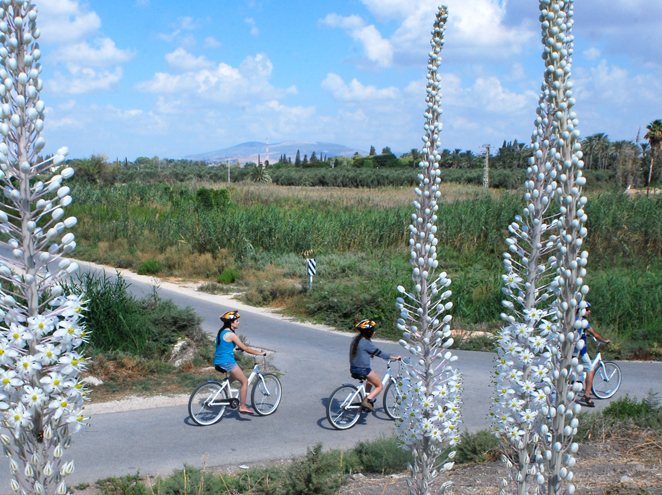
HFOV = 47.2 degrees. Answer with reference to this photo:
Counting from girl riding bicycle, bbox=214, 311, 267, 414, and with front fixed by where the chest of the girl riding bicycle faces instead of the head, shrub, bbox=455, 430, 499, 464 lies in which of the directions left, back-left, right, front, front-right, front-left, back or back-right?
front-right

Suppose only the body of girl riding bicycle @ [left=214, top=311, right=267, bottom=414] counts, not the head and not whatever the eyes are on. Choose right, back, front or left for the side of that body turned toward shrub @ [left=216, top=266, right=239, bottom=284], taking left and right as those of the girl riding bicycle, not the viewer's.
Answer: left

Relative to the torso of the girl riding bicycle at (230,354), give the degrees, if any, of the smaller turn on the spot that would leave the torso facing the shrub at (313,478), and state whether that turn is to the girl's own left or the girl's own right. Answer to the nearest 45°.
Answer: approximately 90° to the girl's own right

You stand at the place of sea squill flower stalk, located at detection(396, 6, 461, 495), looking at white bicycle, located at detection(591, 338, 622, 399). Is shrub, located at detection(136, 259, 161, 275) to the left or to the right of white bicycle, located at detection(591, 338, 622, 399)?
left

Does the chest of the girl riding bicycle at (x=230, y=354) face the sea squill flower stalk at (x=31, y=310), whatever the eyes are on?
no

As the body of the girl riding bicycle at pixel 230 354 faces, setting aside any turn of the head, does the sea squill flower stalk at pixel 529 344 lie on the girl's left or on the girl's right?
on the girl's right

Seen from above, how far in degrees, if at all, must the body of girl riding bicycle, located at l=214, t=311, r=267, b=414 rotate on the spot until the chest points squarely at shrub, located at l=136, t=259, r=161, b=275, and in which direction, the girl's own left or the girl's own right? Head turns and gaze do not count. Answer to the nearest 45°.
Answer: approximately 90° to the girl's own left

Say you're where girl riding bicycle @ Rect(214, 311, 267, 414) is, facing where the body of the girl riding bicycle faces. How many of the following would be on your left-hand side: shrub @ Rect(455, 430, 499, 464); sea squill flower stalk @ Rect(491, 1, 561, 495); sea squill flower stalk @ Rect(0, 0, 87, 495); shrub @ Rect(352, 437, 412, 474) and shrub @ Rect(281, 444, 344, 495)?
0

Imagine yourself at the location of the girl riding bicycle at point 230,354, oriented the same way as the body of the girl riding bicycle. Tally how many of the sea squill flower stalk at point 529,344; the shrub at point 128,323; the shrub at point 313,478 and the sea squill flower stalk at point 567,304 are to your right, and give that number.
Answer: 3

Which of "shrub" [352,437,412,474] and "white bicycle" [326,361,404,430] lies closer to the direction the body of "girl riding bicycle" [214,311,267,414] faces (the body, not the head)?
the white bicycle

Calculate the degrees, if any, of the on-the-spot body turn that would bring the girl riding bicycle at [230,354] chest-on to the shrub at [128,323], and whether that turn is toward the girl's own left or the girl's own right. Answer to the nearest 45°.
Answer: approximately 135° to the girl's own left

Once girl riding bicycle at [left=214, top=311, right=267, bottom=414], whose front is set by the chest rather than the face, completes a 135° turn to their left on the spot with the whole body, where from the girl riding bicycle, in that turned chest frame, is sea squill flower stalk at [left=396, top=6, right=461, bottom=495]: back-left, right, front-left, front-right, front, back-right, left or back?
back-left

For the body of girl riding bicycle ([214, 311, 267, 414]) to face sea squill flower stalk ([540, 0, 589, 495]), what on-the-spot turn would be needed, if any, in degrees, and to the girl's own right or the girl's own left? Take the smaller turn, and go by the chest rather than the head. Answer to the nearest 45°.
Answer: approximately 90° to the girl's own right

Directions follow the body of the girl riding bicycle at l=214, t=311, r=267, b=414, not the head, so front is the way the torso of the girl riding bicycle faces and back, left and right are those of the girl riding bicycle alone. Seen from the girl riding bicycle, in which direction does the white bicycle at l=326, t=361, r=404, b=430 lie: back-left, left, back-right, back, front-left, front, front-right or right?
front

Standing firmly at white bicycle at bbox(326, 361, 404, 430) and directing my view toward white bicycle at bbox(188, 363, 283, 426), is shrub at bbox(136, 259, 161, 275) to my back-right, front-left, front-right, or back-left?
front-right

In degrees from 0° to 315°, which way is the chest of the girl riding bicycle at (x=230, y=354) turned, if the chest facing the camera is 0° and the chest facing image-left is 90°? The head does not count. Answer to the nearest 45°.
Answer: approximately 270°

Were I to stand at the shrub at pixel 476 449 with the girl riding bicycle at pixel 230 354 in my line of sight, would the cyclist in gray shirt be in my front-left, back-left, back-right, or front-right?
front-right

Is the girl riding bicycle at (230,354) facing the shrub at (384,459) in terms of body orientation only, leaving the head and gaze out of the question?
no

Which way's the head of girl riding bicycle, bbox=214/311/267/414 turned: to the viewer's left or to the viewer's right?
to the viewer's right

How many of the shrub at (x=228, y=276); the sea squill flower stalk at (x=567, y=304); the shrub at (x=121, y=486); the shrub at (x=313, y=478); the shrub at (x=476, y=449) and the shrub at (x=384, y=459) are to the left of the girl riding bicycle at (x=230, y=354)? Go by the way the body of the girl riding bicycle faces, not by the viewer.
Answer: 1
